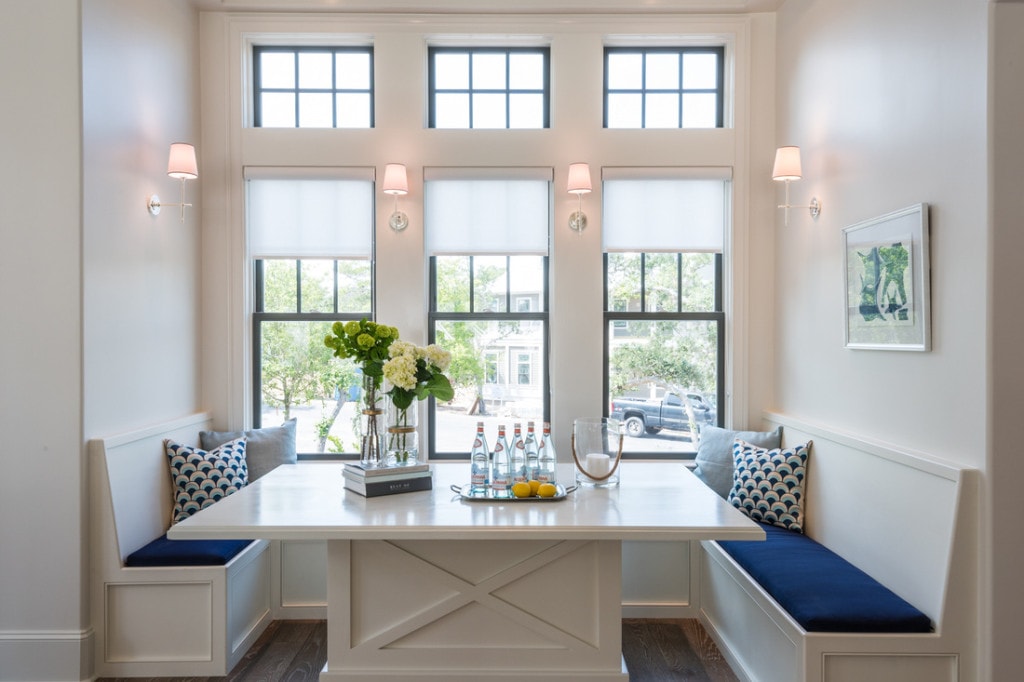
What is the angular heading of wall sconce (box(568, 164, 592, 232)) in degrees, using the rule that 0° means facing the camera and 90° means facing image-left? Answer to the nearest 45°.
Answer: approximately 0°

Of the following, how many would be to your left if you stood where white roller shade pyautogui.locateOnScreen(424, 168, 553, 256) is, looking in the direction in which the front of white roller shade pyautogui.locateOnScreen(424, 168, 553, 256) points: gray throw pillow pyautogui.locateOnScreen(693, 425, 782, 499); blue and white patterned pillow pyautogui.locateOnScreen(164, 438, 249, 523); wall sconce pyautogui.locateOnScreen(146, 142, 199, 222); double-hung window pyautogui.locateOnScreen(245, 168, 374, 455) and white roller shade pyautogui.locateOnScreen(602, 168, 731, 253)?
2

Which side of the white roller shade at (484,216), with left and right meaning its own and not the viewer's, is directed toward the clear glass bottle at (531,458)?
front

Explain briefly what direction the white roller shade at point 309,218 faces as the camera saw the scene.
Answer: facing the viewer

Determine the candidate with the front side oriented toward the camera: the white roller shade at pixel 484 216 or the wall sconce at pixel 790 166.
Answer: the white roller shade

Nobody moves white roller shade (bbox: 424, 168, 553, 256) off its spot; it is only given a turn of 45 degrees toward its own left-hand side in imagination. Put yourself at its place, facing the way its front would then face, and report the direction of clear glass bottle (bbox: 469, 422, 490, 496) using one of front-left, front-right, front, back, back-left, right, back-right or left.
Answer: front-right

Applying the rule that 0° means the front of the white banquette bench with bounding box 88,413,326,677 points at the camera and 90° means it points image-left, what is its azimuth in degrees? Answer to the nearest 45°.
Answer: approximately 270°

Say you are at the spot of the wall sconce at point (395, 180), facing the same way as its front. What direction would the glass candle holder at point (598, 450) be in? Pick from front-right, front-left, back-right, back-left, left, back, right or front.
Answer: front-left

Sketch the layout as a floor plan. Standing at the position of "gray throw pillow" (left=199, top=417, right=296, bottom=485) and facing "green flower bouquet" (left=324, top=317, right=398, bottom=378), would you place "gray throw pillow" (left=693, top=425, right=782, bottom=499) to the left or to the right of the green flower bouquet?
left

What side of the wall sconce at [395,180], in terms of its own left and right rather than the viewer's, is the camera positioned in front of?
front

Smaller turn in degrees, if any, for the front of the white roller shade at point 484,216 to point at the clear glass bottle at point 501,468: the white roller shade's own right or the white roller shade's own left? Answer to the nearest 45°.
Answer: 0° — it already faces it

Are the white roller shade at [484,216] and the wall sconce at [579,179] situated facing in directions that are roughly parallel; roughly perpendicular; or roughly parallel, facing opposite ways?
roughly parallel

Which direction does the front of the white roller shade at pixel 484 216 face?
toward the camera

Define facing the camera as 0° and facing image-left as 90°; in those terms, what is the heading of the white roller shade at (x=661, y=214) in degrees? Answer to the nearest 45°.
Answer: approximately 0°

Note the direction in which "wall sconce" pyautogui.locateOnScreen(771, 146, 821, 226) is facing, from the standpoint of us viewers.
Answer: facing to the left of the viewer

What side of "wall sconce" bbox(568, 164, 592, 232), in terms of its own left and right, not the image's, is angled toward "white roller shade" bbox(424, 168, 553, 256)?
right
